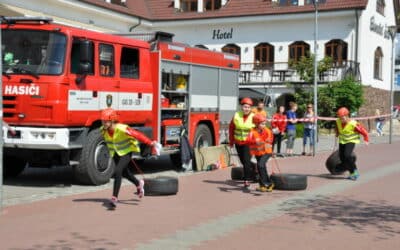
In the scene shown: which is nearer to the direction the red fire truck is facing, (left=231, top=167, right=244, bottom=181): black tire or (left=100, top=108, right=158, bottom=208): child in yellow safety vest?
the child in yellow safety vest

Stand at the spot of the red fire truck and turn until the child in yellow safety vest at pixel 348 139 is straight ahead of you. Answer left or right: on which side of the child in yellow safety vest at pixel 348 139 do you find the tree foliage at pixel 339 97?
left

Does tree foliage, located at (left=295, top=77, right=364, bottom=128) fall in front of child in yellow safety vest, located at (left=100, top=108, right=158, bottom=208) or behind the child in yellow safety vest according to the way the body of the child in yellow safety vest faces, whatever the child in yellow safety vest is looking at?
behind

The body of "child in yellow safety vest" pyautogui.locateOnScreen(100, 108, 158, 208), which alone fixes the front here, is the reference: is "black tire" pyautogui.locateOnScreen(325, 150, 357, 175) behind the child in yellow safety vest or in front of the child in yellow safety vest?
behind

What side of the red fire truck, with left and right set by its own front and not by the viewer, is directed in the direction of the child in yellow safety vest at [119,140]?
left

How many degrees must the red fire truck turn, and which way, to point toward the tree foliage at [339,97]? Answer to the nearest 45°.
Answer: approximately 180°

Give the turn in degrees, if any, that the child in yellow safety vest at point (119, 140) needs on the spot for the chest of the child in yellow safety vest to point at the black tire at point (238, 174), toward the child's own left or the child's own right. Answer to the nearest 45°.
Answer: approximately 180°

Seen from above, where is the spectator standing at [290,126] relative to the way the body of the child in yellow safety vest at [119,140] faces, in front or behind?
behind

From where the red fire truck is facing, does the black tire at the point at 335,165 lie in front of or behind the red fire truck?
behind

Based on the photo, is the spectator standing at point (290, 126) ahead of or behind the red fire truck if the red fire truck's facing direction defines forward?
behind

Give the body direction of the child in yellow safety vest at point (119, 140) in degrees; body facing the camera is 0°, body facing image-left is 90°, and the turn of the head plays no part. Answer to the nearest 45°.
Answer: approximately 45°

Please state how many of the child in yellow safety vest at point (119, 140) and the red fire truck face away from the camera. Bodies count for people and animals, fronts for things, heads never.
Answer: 0
